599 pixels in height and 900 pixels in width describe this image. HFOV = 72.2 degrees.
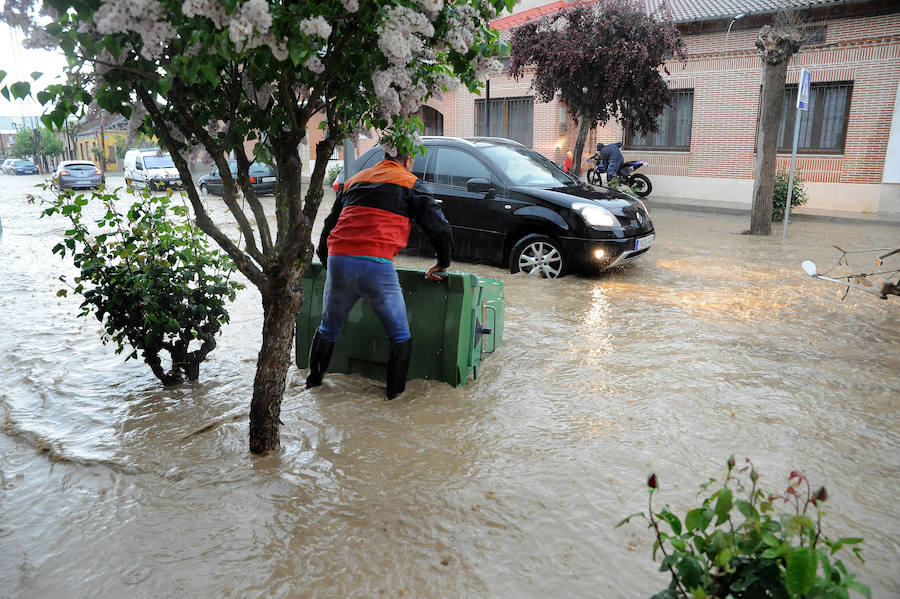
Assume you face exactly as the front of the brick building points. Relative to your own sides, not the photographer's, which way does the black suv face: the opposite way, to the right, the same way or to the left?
to the left

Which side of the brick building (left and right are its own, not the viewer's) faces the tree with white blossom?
front

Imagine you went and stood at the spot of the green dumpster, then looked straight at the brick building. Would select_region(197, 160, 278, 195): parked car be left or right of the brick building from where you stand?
left

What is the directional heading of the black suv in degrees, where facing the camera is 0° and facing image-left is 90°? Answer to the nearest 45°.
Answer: approximately 315°

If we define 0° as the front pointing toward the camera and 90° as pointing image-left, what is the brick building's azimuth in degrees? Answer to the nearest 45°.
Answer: approximately 45°

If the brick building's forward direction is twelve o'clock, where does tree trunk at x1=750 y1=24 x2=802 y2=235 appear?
The tree trunk is roughly at 11 o'clock from the brick building.

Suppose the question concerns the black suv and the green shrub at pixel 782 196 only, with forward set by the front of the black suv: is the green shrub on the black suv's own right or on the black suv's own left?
on the black suv's own left

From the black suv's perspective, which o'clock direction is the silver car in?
The silver car is roughly at 6 o'clock from the black suv.

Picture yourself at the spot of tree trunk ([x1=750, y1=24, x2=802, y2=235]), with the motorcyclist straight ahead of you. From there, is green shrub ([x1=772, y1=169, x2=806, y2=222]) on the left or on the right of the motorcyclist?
right

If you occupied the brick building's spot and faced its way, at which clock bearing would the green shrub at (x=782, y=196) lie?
The green shrub is roughly at 11 o'clock from the brick building.

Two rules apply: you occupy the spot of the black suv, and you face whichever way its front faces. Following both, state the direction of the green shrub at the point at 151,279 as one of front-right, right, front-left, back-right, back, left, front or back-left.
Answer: right

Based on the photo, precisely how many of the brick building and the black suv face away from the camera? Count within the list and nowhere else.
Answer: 0

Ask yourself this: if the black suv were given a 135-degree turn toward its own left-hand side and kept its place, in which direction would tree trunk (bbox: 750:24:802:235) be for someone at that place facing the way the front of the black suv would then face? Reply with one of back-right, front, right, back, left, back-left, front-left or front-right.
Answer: front-right
